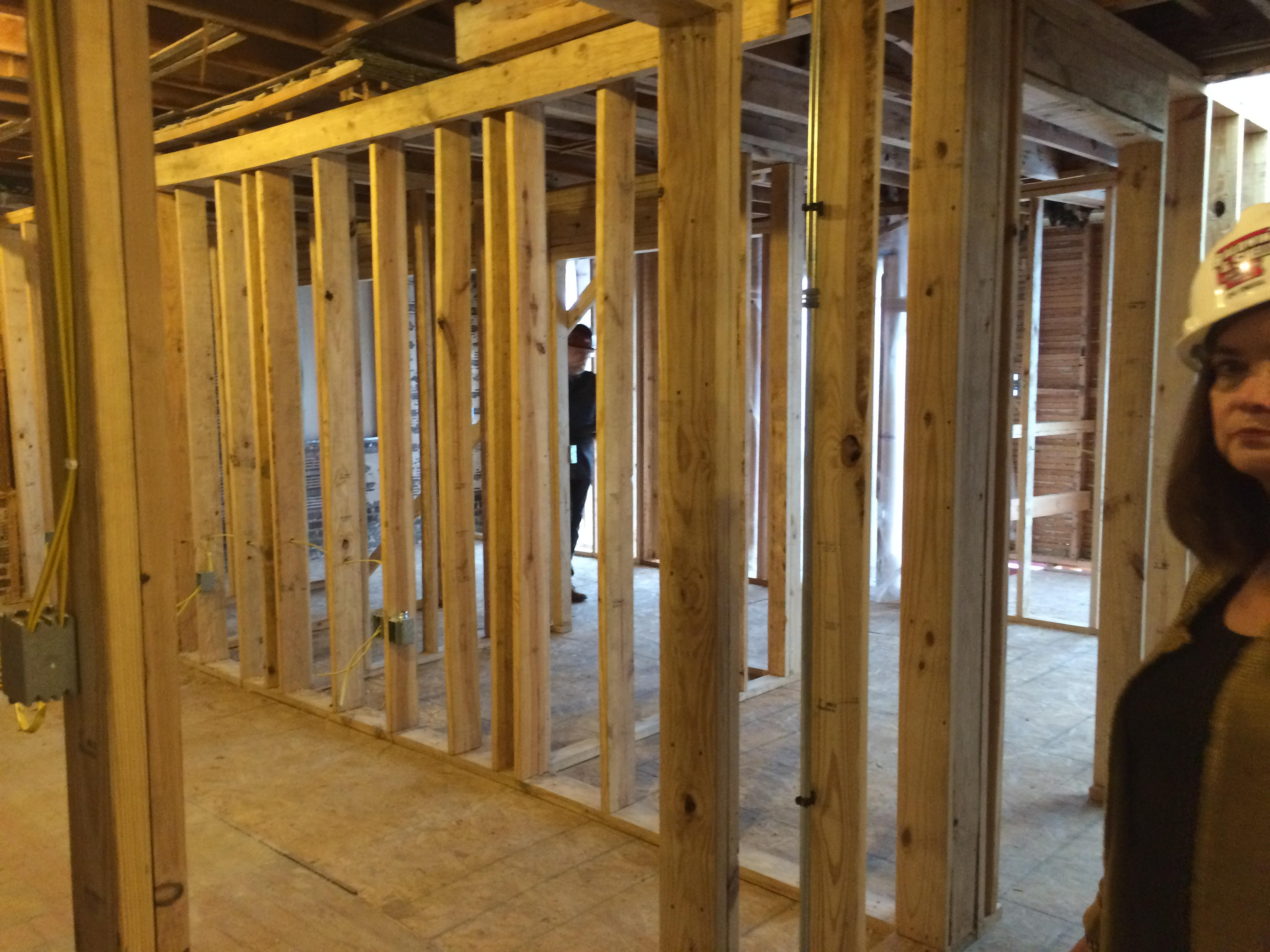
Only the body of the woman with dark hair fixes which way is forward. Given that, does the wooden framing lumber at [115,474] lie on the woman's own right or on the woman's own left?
on the woman's own right

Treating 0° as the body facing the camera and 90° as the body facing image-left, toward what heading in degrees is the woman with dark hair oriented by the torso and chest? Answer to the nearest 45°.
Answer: approximately 0°

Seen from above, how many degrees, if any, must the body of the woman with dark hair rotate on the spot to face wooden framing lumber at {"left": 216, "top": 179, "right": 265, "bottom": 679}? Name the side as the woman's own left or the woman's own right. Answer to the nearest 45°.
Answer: approximately 135° to the woman's own right

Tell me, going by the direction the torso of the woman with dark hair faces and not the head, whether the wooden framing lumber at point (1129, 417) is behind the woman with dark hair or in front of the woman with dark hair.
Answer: behind

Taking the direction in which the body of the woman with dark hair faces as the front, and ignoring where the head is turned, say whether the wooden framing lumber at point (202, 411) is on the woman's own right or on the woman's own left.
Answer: on the woman's own right

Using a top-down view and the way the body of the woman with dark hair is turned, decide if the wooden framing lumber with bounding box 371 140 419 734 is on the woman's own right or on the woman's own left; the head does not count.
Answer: on the woman's own right

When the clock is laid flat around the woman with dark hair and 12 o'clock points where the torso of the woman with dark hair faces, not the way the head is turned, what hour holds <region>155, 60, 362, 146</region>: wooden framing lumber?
The wooden framing lumber is roughly at 4 o'clock from the woman with dark hair.

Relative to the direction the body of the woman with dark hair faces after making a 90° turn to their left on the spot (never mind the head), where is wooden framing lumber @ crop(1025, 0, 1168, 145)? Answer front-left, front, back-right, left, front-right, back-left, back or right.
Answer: left

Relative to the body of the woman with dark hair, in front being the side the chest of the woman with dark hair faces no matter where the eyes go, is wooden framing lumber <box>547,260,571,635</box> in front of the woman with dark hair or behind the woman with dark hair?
behind

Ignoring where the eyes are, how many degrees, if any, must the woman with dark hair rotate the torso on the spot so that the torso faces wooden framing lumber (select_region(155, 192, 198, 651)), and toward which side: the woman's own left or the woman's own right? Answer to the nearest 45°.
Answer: approximately 135° to the woman's own right

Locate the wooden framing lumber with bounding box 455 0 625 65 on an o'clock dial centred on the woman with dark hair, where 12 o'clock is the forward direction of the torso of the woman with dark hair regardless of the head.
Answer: The wooden framing lumber is roughly at 4 o'clock from the woman with dark hair.

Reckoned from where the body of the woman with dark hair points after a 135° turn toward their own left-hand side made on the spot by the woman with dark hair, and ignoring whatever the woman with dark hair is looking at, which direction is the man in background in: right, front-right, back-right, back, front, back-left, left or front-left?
left

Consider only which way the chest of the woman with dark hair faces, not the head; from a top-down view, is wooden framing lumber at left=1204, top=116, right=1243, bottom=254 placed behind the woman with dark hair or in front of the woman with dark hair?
behind

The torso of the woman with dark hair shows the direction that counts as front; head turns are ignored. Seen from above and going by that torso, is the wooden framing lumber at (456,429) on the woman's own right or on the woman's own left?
on the woman's own right
